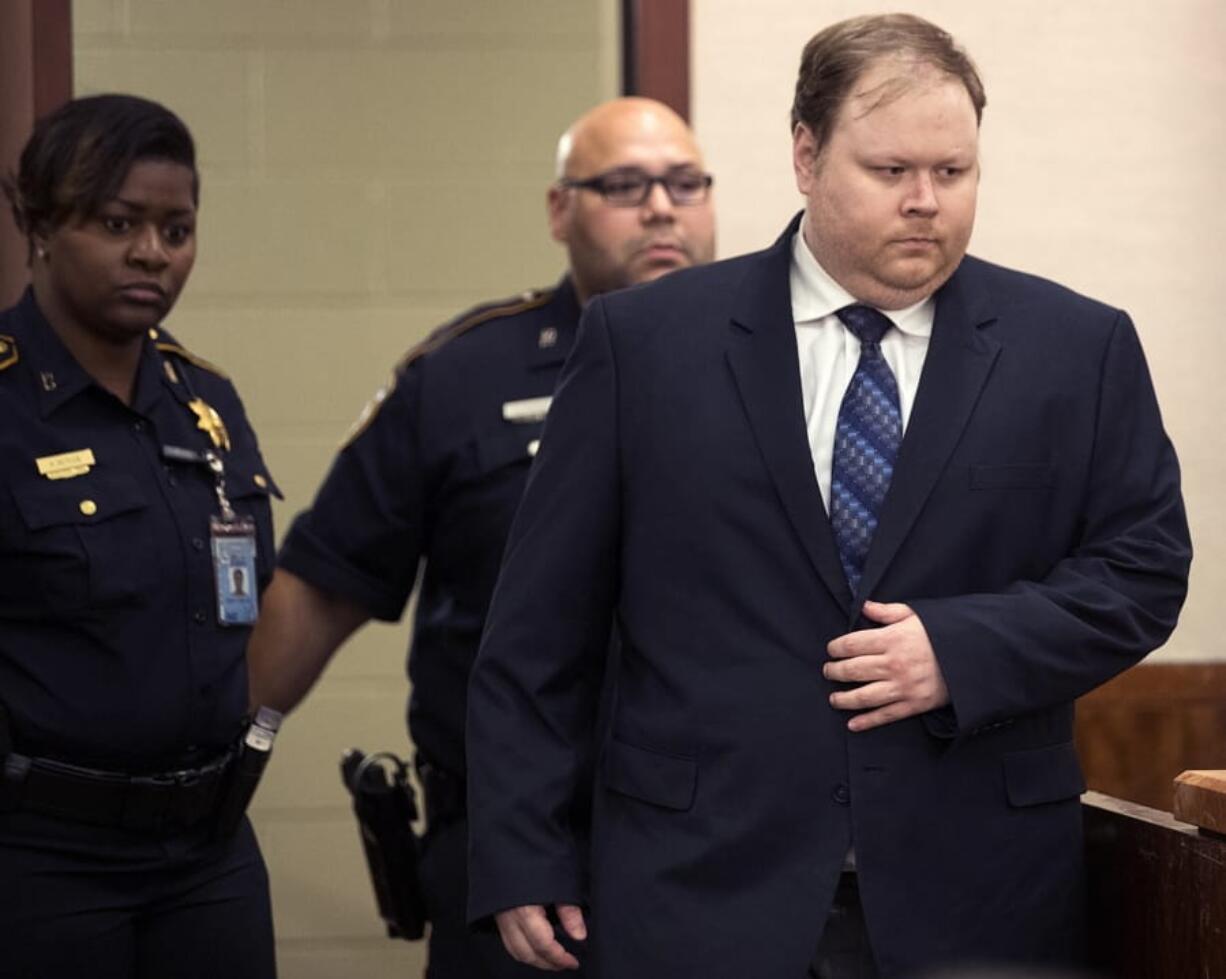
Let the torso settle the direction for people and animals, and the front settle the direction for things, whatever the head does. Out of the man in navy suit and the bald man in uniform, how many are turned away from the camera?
0

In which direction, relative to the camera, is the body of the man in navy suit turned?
toward the camera

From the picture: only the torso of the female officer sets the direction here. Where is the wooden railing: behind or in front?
in front

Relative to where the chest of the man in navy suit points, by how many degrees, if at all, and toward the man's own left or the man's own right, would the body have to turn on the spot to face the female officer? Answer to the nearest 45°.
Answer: approximately 135° to the man's own right

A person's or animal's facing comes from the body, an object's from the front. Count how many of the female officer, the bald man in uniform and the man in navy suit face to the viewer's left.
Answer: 0

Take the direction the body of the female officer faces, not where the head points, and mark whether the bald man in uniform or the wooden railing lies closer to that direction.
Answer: the wooden railing

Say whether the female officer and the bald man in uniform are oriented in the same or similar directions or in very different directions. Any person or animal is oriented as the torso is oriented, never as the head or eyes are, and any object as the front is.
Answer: same or similar directions

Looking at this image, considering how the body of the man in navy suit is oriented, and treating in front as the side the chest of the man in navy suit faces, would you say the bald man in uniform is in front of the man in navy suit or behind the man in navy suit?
behind

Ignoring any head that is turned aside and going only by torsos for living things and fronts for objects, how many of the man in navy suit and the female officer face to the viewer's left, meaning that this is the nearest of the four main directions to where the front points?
0

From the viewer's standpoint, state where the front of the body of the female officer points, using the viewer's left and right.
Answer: facing the viewer and to the right of the viewer
